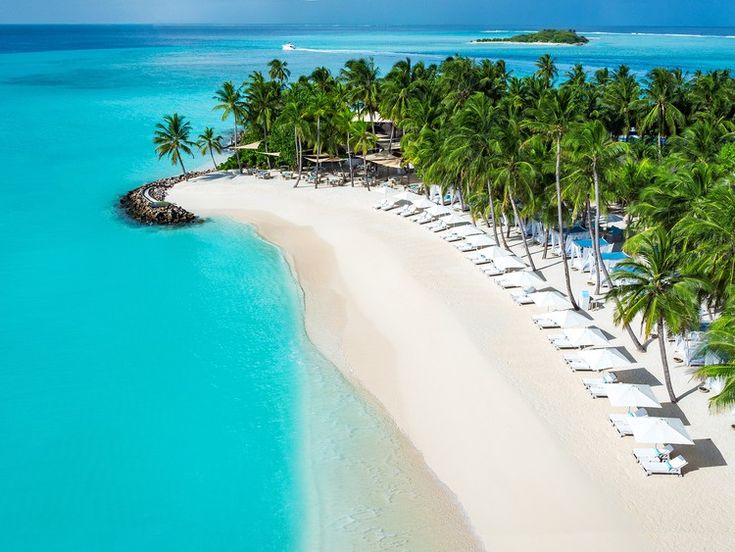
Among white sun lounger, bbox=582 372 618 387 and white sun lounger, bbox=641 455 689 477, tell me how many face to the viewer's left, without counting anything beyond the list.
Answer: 2

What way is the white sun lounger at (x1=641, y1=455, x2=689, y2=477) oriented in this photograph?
to the viewer's left

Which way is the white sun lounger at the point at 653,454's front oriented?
to the viewer's left

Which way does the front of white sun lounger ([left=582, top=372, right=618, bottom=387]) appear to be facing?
to the viewer's left
